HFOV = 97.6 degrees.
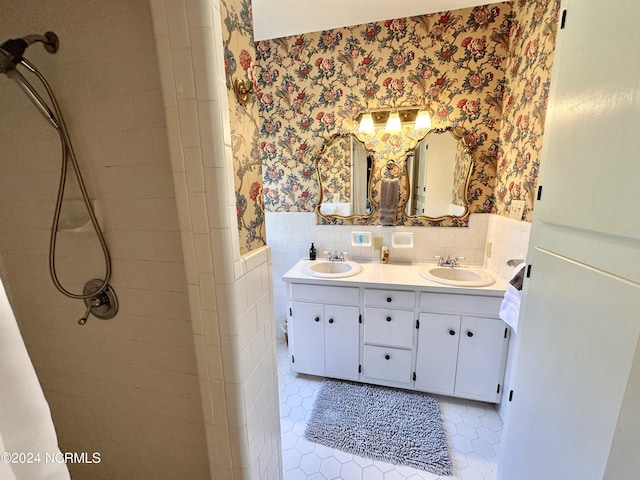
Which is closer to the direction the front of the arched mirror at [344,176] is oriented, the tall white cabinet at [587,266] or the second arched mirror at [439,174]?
the tall white cabinet

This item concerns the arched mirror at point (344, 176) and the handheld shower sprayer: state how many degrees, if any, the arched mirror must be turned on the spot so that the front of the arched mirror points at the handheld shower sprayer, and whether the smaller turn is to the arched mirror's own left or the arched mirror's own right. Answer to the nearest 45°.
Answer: approximately 45° to the arched mirror's own right

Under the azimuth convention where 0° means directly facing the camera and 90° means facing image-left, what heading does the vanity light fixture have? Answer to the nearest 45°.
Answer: approximately 0°

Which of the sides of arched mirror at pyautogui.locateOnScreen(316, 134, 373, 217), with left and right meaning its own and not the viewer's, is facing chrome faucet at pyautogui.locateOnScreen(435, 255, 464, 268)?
left
